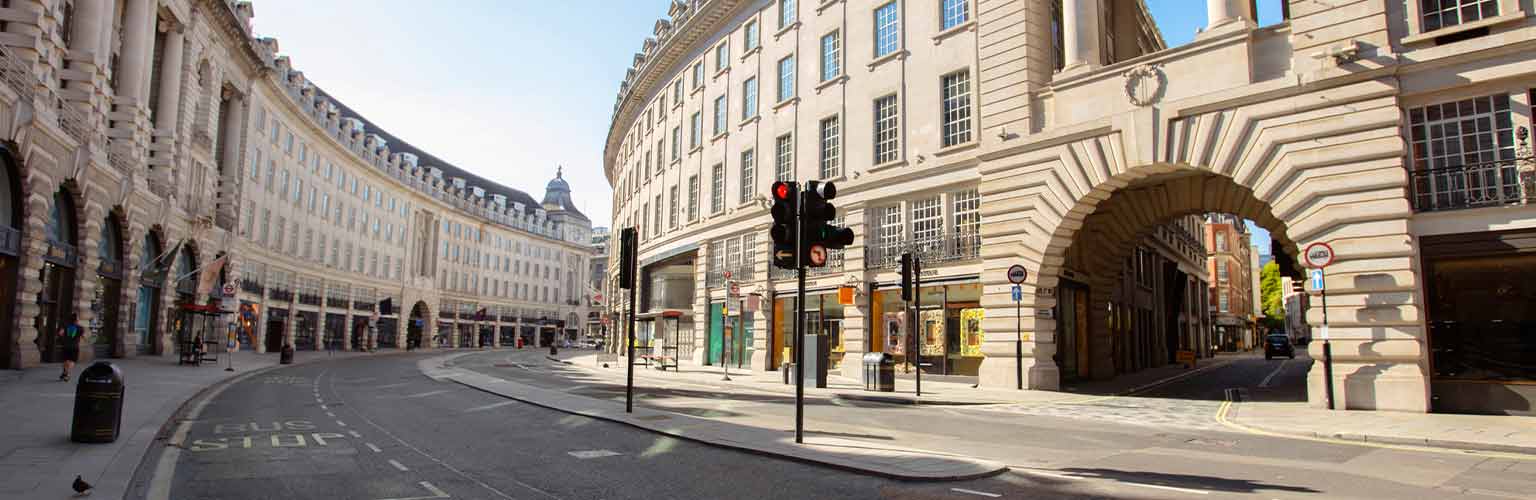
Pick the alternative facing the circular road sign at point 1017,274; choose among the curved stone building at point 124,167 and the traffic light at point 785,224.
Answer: the curved stone building

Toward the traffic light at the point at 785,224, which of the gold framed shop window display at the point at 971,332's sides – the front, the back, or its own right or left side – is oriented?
front

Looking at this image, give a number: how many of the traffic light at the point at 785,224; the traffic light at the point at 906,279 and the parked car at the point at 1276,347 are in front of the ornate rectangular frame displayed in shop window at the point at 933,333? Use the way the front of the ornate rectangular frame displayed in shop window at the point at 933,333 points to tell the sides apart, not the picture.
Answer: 2

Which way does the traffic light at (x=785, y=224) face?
toward the camera

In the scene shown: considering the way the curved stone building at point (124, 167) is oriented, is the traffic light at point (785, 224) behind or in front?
in front

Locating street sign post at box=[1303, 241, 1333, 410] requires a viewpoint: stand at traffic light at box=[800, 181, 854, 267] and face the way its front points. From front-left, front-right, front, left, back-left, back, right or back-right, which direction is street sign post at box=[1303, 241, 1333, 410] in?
front-left

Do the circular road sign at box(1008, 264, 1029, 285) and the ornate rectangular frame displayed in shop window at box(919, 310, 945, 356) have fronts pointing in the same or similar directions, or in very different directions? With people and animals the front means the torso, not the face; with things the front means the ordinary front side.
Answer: same or similar directions

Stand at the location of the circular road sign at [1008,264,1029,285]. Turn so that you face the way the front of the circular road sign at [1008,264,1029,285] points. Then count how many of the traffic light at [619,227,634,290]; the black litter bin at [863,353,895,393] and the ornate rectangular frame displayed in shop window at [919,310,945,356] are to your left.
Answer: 0

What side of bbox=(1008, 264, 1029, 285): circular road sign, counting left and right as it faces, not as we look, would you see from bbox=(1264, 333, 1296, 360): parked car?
back

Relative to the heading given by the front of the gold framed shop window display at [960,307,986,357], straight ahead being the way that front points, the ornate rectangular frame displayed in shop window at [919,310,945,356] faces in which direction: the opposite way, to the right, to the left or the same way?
the same way

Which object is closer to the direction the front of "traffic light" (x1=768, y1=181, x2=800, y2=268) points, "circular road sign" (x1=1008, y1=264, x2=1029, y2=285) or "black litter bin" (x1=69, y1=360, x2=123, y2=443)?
the black litter bin

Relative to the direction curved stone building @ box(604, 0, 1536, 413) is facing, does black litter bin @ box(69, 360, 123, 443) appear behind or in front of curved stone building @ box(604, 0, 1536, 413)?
in front

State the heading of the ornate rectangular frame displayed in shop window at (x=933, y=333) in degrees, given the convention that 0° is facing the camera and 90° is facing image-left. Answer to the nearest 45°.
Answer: approximately 0°

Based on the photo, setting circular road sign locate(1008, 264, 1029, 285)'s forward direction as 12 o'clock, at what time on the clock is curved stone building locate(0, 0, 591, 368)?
The curved stone building is roughly at 3 o'clock from the circular road sign.
